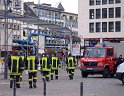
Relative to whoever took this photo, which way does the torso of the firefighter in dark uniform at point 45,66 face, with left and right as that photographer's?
facing away from the viewer

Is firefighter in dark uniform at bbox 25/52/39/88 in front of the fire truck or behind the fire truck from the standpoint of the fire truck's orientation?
in front

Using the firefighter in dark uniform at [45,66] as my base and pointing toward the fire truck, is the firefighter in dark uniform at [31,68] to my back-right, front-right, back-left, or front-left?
back-right

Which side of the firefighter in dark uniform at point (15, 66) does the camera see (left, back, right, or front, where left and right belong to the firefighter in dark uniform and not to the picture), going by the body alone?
back

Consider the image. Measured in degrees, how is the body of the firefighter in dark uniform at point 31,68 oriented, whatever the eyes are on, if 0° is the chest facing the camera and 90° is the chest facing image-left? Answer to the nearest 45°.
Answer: approximately 180°

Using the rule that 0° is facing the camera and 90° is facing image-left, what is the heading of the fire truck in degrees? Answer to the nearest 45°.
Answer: approximately 45°

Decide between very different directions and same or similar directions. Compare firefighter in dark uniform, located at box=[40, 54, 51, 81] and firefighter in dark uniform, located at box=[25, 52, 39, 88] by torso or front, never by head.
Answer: same or similar directions

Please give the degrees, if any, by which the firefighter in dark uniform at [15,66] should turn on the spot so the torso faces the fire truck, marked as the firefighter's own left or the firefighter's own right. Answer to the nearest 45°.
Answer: approximately 45° to the firefighter's own right

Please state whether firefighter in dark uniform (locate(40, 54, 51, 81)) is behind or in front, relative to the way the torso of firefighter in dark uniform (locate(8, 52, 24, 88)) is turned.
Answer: in front

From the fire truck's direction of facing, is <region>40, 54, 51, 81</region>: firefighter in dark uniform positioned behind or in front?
in front

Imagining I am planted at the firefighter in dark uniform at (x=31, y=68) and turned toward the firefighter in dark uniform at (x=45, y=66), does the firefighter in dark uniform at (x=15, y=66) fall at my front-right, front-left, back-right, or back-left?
back-left

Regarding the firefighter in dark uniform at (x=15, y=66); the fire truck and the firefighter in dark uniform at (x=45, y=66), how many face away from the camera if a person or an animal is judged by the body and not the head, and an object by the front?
2

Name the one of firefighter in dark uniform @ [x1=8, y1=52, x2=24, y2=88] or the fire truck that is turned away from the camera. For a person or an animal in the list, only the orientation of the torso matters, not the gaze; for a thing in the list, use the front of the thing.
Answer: the firefighter in dark uniform

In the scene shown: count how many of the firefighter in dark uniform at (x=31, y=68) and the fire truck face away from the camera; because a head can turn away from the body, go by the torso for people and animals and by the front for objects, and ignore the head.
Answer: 1
